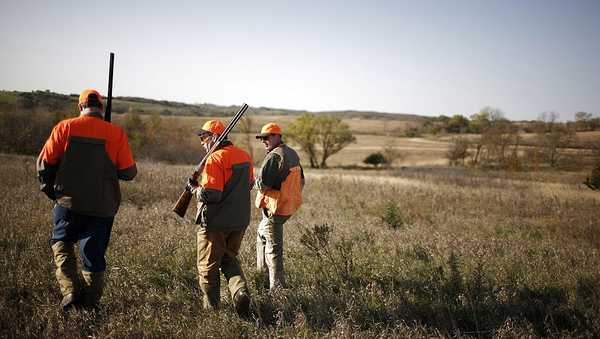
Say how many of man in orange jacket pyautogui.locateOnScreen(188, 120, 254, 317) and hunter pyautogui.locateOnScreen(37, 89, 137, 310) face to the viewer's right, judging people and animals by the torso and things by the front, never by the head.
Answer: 0

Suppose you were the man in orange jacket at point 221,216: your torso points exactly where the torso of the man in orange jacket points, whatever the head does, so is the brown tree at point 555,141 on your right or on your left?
on your right

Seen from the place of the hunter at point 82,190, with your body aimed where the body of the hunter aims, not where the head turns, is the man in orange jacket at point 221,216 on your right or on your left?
on your right

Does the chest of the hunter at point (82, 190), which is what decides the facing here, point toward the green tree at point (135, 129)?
yes

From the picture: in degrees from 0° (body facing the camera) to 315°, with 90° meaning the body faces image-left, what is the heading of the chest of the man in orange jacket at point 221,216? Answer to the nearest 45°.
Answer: approximately 135°

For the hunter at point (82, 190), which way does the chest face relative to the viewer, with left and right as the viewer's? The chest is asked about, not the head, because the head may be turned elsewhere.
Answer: facing away from the viewer

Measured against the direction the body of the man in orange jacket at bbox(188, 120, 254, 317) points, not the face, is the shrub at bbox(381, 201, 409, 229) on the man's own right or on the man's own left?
on the man's own right

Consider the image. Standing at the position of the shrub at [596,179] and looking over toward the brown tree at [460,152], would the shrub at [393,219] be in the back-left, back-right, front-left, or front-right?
back-left

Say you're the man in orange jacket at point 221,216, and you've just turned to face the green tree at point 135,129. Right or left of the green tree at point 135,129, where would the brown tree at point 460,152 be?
right

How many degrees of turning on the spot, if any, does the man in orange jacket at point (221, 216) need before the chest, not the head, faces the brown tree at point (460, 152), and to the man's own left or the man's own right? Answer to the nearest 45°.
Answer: approximately 90° to the man's own right
